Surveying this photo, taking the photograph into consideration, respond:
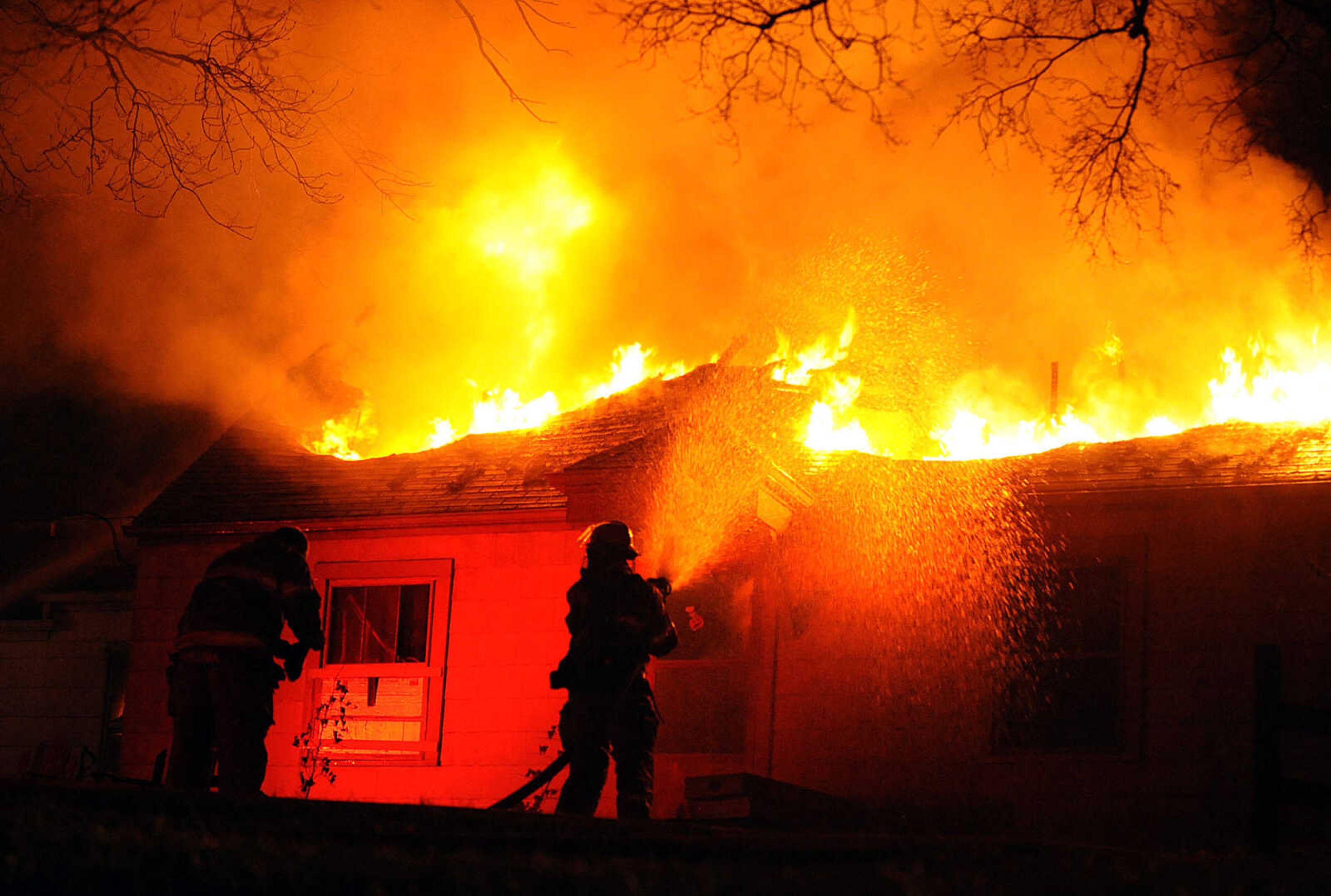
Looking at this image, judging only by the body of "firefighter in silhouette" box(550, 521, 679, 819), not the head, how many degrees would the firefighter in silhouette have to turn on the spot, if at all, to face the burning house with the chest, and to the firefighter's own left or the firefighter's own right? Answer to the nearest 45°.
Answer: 0° — they already face it

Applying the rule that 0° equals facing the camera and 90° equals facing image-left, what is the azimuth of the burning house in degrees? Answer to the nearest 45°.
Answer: approximately 0°

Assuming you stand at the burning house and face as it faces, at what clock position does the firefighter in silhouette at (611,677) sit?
The firefighter in silhouette is roughly at 1 o'clock from the burning house.

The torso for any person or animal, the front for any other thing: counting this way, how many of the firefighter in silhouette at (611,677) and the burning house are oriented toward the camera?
1

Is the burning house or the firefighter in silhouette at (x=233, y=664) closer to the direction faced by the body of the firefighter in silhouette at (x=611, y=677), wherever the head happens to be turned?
the burning house
